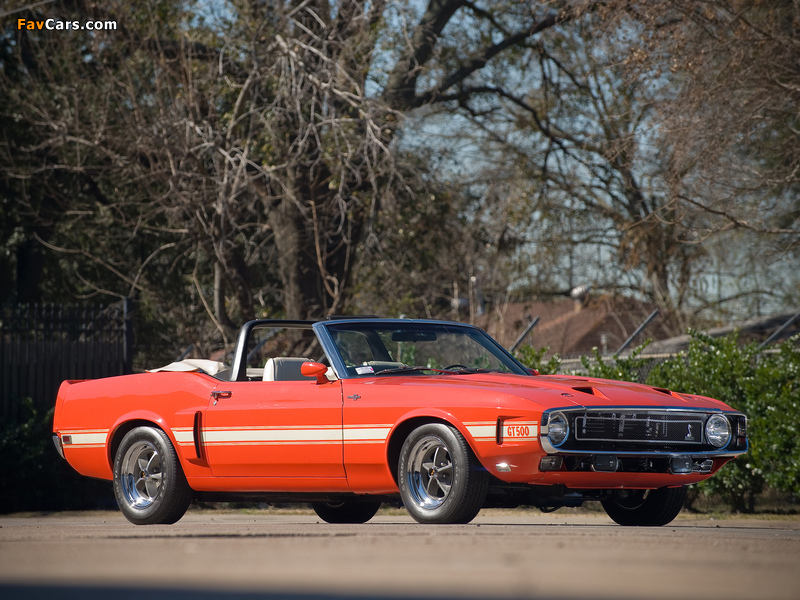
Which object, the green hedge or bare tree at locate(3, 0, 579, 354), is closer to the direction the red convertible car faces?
the green hedge

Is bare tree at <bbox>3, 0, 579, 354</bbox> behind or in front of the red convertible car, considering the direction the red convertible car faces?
behind

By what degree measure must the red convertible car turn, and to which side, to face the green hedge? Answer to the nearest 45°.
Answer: approximately 90° to its left

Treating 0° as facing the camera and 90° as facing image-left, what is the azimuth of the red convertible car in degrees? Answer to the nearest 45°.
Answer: approximately 315°

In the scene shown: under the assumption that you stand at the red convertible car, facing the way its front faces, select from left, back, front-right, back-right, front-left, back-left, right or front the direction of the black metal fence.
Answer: back
